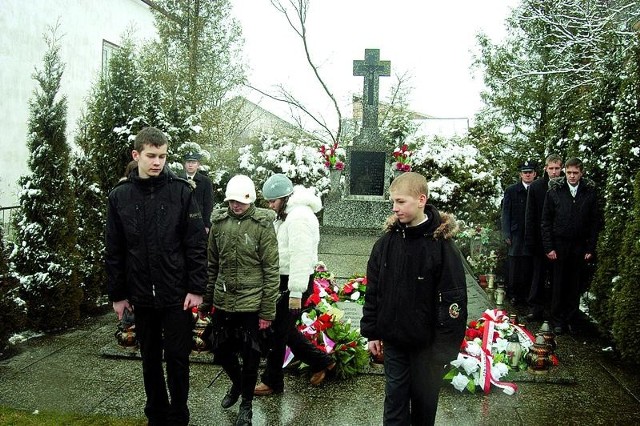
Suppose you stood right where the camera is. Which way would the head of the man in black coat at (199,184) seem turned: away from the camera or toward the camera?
toward the camera

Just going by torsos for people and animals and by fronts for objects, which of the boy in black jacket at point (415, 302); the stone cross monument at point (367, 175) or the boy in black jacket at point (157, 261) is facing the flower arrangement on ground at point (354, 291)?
the stone cross monument

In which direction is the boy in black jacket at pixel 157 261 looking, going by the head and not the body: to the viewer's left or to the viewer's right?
to the viewer's right

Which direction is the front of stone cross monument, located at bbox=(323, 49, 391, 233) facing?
toward the camera

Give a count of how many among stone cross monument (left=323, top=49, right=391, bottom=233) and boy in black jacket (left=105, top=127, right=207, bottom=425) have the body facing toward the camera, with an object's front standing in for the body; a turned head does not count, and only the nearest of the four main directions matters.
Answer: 2

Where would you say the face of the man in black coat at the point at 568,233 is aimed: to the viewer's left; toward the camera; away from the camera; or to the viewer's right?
toward the camera

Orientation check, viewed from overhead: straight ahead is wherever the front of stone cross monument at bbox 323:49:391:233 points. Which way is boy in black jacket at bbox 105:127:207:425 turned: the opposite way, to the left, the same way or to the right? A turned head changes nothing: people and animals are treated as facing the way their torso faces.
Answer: the same way

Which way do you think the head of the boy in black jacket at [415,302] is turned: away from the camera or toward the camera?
toward the camera

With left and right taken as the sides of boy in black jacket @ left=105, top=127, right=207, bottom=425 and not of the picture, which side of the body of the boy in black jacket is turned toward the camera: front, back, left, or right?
front

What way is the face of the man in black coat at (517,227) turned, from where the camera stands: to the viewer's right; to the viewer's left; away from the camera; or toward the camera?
toward the camera

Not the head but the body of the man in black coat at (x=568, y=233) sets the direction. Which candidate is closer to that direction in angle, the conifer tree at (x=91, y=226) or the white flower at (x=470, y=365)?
the white flower

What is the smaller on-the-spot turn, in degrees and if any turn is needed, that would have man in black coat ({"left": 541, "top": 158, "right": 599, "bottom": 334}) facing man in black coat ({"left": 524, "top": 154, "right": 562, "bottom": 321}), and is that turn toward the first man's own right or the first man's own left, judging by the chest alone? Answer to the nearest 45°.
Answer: approximately 135° to the first man's own right

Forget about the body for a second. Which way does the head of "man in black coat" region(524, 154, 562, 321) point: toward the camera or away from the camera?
toward the camera
